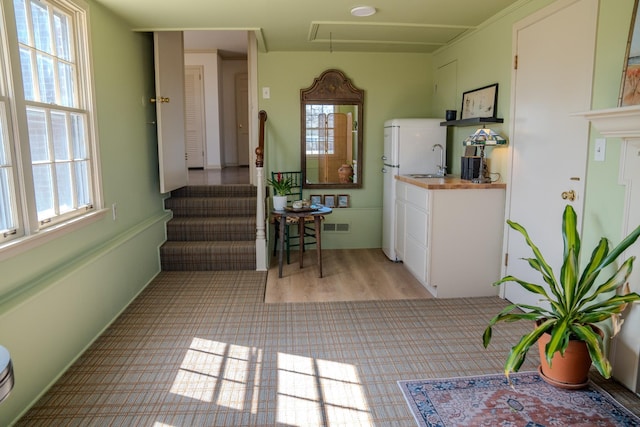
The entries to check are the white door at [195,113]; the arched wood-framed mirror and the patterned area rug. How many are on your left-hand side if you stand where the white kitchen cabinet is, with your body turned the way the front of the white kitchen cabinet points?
1

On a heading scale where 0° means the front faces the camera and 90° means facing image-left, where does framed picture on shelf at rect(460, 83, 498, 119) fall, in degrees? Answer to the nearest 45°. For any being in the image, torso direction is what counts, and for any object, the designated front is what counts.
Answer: approximately 45°

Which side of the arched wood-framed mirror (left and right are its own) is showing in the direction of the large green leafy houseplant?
front

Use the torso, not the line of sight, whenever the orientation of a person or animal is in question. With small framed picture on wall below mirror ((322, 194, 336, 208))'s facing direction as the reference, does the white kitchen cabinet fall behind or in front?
in front

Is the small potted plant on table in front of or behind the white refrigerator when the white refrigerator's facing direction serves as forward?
in front

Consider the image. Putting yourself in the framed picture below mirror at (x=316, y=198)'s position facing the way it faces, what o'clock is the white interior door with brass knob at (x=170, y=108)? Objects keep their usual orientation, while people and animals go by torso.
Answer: The white interior door with brass knob is roughly at 2 o'clock from the framed picture below mirror.

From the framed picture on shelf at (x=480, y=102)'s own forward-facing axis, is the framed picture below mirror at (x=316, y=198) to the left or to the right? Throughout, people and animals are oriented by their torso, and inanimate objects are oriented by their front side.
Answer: on its right

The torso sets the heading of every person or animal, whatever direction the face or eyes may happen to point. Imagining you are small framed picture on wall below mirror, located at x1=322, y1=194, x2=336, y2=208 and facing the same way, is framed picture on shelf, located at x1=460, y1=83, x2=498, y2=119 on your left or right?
on your left

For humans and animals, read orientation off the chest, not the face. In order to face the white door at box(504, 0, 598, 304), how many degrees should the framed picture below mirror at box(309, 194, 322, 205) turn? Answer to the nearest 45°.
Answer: approximately 45° to its left

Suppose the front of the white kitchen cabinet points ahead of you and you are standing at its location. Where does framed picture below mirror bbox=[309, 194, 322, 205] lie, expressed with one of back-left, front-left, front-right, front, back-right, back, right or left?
front-right

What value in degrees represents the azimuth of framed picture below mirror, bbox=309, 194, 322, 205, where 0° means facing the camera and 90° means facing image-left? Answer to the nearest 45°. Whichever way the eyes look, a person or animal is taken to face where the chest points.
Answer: approximately 0°
